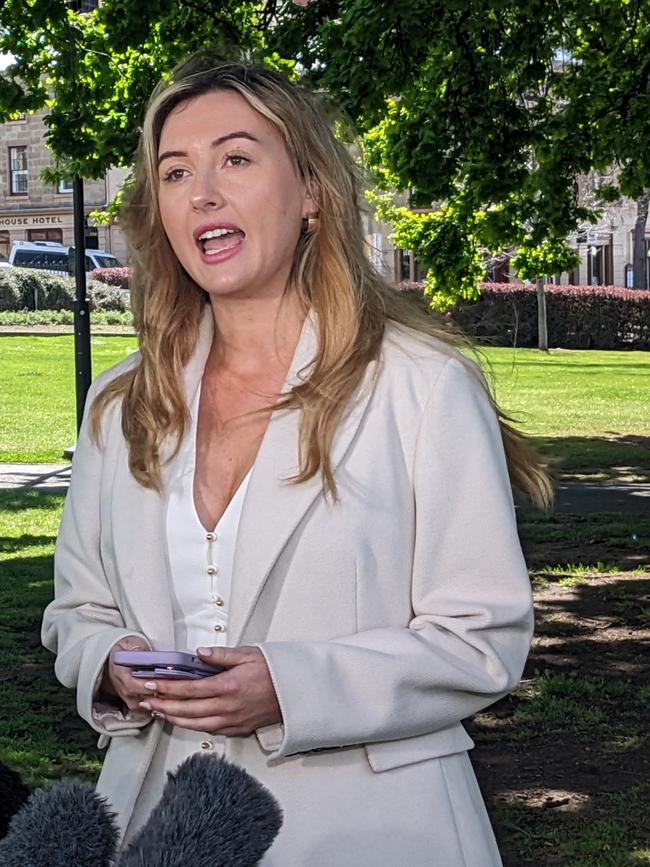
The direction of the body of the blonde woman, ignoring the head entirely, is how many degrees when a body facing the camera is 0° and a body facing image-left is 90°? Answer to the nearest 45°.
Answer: approximately 45°

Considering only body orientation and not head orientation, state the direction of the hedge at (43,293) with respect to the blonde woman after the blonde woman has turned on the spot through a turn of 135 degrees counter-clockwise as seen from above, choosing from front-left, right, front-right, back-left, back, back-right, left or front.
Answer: left

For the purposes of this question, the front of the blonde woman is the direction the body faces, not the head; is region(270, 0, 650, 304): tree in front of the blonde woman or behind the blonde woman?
behind

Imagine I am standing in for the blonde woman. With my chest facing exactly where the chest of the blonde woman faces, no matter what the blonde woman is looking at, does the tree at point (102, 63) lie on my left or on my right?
on my right

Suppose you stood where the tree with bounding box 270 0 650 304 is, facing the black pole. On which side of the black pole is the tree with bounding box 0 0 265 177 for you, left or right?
left

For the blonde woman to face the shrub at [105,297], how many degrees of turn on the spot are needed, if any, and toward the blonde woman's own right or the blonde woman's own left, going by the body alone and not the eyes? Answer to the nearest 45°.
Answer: approximately 135° to the blonde woman's own right

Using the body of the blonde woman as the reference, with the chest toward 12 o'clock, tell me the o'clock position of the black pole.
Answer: The black pole is roughly at 4 o'clock from the blonde woman.
